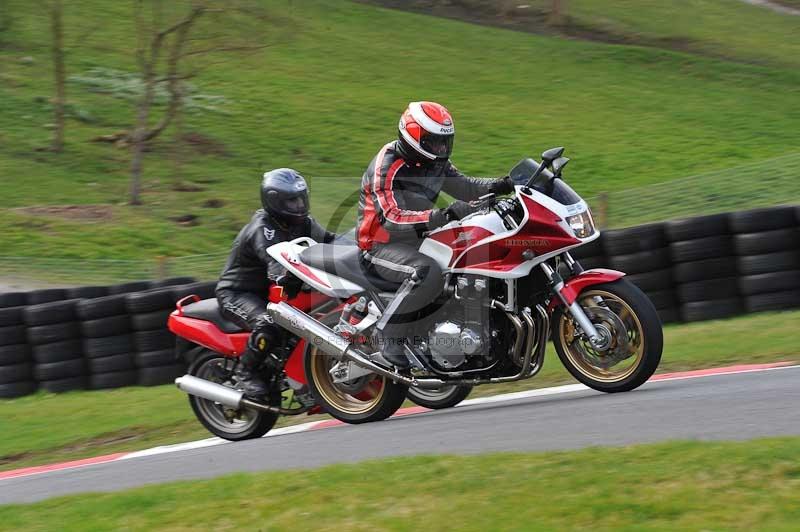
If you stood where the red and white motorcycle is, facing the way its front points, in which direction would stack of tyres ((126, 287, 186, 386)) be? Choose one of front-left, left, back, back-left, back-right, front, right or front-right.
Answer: back-left

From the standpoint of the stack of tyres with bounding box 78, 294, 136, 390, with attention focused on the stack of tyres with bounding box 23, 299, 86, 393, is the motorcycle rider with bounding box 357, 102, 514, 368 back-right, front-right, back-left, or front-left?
back-left

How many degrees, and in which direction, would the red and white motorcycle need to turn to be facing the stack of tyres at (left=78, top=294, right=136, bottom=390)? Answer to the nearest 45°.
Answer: approximately 135° to its left

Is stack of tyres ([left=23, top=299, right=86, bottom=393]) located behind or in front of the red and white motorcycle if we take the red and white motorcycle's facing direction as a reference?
behind

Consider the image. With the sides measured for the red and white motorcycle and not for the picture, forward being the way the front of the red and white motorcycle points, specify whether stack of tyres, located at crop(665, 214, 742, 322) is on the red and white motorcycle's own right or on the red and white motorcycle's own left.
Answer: on the red and white motorcycle's own left

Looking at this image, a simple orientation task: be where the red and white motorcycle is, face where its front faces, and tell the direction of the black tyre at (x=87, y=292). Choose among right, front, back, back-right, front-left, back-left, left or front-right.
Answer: back-left

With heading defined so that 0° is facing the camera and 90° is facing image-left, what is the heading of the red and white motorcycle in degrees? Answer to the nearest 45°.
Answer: approximately 270°

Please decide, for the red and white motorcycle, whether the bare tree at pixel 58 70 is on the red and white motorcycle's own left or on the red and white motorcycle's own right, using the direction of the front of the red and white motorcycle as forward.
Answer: on the red and white motorcycle's own left

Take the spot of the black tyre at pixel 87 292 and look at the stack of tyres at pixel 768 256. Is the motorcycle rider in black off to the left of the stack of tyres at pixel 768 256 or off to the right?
right

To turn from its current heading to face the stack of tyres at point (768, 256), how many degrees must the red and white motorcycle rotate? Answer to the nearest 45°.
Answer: approximately 45° to its left
